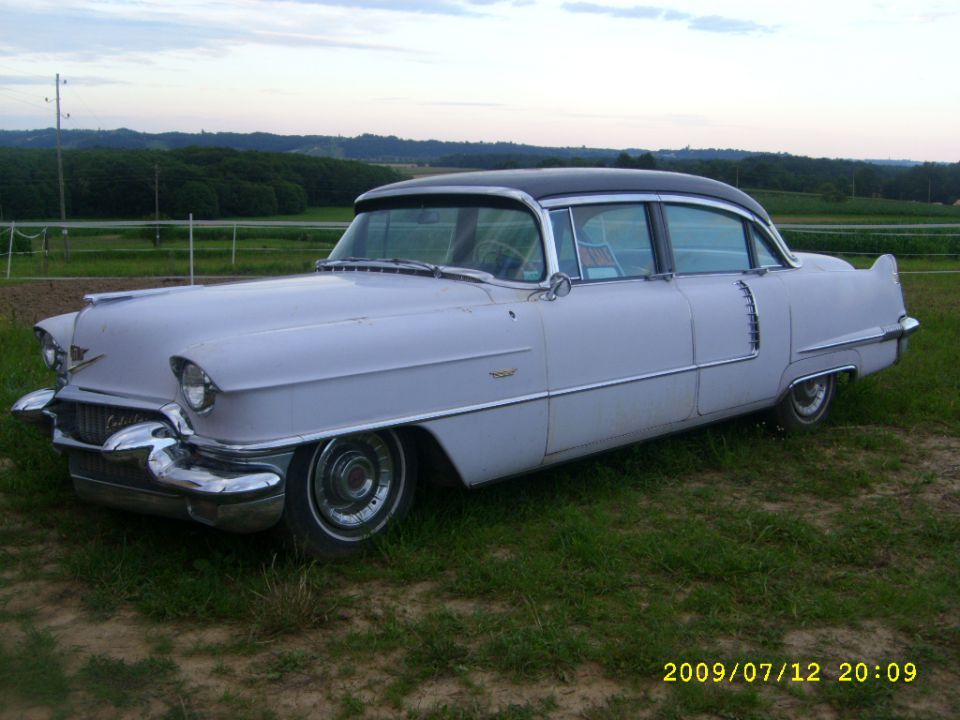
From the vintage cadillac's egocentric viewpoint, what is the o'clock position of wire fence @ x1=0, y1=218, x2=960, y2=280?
The wire fence is roughly at 4 o'clock from the vintage cadillac.

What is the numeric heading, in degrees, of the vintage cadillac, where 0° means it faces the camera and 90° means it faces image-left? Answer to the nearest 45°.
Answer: approximately 45°
